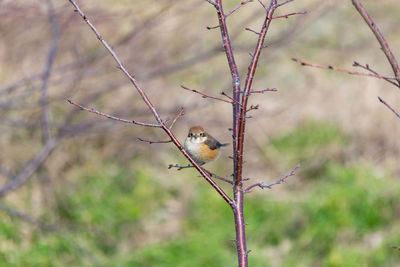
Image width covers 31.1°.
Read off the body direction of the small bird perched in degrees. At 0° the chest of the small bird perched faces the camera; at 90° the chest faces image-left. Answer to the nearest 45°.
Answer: approximately 45°
